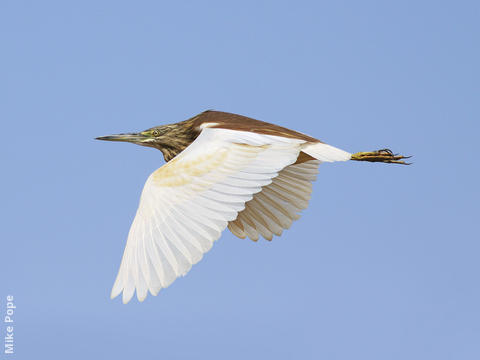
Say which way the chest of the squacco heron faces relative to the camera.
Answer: to the viewer's left
